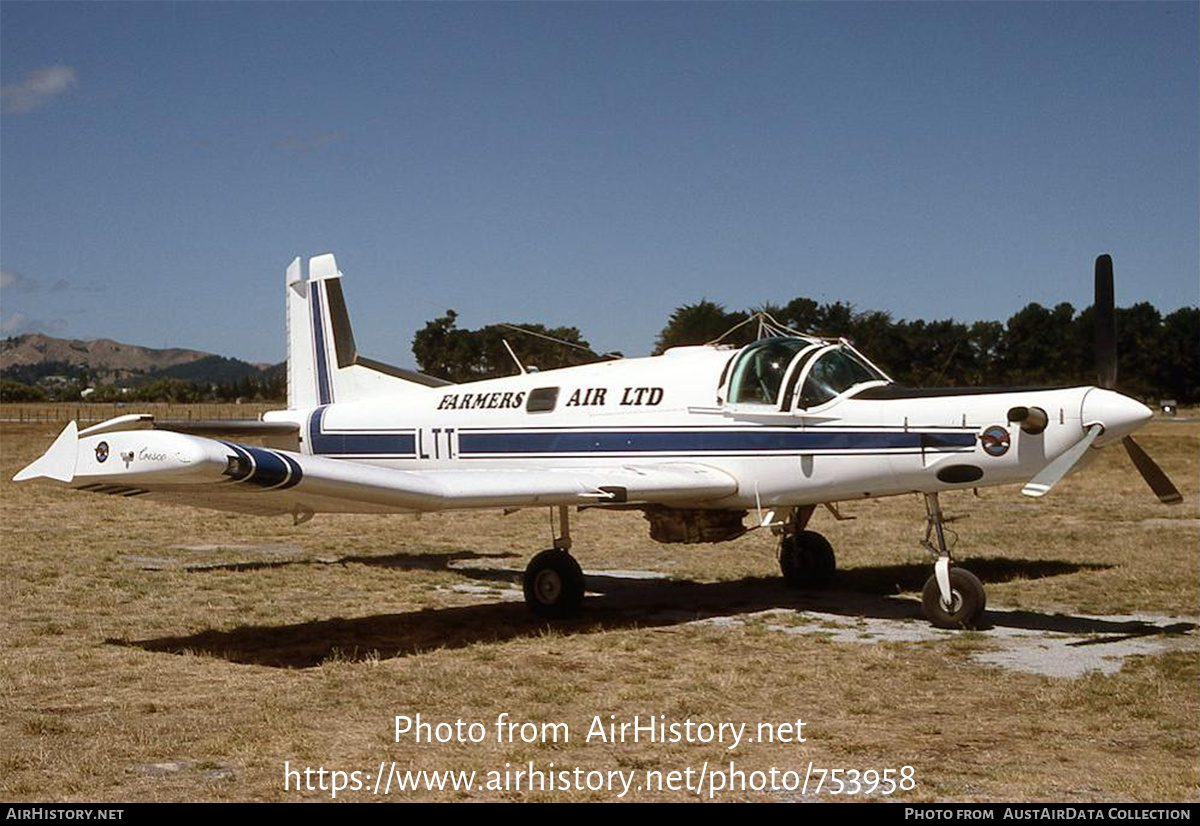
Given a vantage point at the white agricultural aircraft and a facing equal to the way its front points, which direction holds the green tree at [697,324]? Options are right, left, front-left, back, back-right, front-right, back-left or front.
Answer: back-left

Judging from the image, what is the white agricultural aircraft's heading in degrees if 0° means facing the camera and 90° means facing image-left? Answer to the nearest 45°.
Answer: approximately 315°
